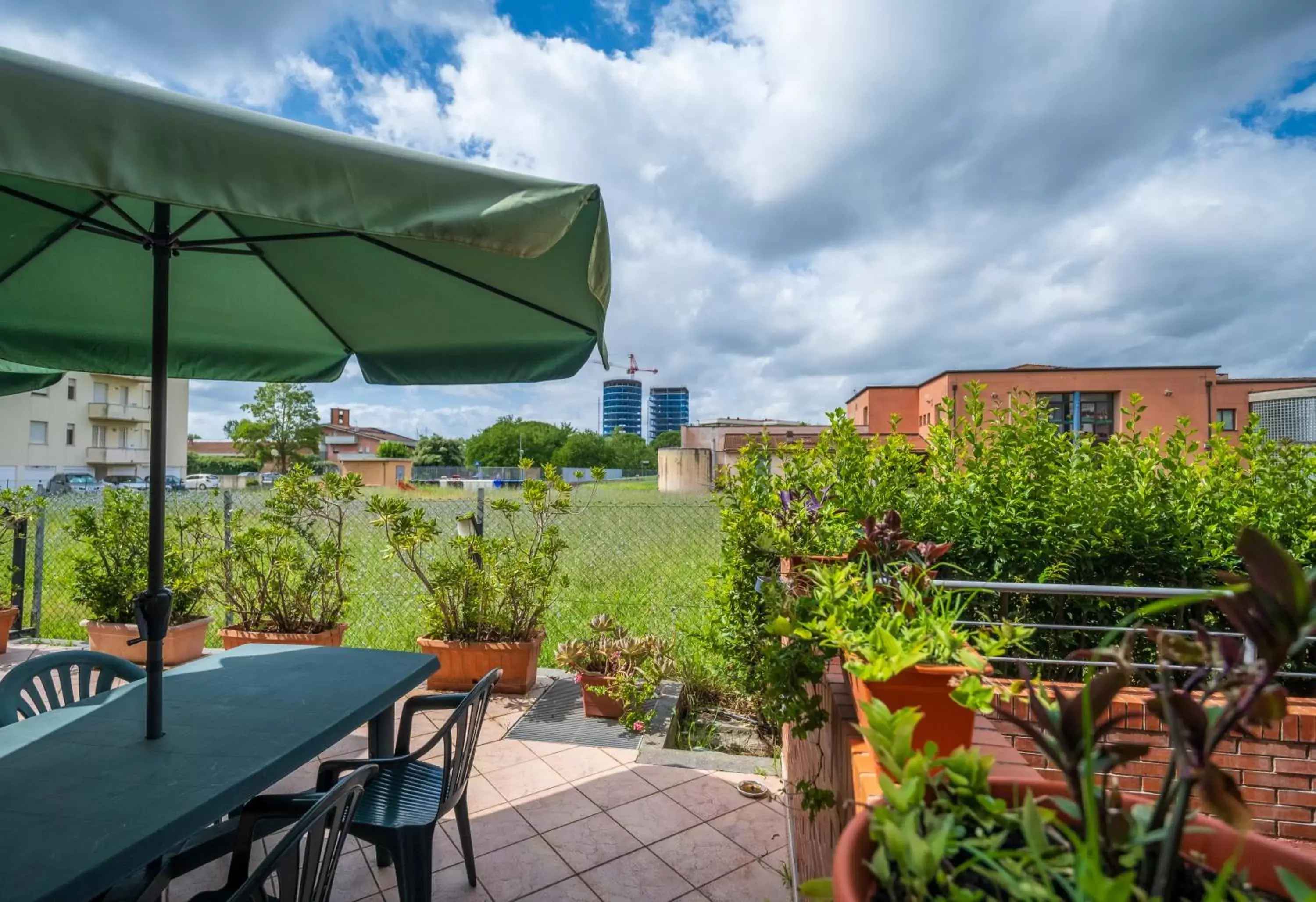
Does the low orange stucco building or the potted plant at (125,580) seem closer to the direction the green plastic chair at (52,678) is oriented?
the low orange stucco building

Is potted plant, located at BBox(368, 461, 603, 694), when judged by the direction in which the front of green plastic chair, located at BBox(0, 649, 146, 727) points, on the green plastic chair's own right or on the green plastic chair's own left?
on the green plastic chair's own left

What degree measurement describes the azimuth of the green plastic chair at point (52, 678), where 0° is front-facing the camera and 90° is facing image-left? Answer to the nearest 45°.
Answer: approximately 315°

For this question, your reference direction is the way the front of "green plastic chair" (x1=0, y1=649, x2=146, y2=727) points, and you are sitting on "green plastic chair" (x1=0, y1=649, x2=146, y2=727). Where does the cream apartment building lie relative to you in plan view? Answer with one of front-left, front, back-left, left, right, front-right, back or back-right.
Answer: back-left

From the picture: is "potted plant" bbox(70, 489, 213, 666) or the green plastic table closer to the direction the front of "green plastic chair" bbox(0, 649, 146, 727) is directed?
the green plastic table

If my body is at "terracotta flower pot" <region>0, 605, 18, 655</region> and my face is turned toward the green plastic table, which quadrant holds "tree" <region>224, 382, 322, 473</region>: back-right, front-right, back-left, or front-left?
back-left

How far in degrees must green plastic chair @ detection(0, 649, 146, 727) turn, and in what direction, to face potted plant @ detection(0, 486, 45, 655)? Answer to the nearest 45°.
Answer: approximately 135° to its left

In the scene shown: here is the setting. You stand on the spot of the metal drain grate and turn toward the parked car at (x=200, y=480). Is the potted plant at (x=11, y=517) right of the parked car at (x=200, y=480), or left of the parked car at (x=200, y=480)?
left

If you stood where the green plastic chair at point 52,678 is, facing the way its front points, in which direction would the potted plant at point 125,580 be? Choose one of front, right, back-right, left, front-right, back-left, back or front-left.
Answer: back-left

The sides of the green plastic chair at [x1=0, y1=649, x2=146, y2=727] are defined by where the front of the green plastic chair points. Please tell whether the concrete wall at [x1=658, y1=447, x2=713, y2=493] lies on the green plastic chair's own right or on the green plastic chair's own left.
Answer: on the green plastic chair's own left

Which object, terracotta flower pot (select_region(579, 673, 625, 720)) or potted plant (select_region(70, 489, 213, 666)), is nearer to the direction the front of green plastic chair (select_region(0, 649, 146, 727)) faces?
the terracotta flower pot

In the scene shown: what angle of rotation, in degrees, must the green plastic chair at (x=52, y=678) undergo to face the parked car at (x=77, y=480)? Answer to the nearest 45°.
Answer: approximately 135° to its left

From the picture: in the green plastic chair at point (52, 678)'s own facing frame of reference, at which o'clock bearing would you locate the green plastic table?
The green plastic table is roughly at 1 o'clock from the green plastic chair.

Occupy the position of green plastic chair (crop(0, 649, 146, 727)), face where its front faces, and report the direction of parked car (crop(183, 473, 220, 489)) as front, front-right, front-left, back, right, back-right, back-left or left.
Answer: back-left
